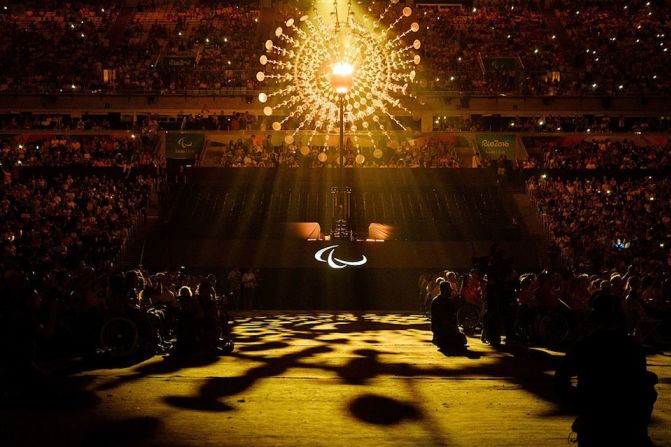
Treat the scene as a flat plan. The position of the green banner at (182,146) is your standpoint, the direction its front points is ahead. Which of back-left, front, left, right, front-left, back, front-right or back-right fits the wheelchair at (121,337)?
front

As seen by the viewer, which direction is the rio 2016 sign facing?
toward the camera

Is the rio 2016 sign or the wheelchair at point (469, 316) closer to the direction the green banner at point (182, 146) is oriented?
the wheelchair

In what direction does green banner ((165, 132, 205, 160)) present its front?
toward the camera

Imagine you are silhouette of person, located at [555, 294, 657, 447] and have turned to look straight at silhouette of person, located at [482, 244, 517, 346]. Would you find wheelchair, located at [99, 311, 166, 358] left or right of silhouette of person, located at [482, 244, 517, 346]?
left

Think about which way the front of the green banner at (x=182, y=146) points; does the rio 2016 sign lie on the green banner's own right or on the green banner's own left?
on the green banner's own left

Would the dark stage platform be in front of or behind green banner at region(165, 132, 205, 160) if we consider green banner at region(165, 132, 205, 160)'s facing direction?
in front

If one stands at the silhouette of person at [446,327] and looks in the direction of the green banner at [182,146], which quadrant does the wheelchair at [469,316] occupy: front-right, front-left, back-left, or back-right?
front-right

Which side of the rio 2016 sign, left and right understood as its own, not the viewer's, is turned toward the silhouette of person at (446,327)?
front

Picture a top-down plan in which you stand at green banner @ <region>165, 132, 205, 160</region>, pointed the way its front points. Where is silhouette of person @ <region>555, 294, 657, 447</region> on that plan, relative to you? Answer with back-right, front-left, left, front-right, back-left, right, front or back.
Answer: front

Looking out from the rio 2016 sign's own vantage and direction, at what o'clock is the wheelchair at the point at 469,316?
The wheelchair is roughly at 12 o'clock from the rio 2016 sign.

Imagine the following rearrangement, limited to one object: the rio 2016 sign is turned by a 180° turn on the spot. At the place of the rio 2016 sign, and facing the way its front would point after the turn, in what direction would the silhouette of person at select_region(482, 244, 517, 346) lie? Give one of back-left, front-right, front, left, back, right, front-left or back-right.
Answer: back

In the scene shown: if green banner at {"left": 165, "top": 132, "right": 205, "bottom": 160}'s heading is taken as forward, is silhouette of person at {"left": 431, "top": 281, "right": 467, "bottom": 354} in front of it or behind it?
in front

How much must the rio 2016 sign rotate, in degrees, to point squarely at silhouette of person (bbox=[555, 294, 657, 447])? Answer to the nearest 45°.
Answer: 0° — it already faces them

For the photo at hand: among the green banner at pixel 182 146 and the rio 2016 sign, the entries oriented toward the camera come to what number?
2
